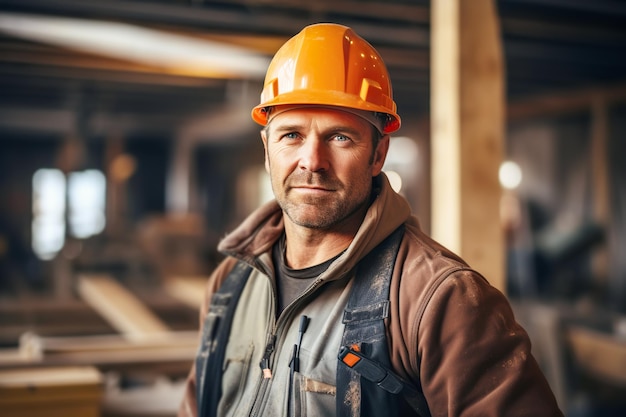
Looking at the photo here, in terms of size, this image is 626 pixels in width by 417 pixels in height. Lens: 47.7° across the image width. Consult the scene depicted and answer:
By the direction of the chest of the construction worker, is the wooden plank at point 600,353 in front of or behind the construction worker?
behind

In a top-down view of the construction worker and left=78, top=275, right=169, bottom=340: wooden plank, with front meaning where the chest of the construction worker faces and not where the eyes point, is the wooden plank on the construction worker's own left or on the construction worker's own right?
on the construction worker's own right

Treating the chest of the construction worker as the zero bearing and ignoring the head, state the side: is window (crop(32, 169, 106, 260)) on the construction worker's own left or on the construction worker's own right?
on the construction worker's own right

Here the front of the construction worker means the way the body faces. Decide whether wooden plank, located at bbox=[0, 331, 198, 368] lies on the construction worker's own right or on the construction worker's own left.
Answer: on the construction worker's own right

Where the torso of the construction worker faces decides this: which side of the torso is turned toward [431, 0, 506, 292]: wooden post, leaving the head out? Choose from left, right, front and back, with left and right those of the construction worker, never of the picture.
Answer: back

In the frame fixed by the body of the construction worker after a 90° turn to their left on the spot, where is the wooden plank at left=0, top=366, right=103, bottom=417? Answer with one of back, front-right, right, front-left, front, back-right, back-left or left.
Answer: back

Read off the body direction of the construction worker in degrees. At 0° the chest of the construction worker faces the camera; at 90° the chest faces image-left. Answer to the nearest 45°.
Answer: approximately 45°
